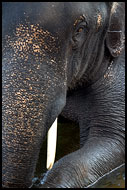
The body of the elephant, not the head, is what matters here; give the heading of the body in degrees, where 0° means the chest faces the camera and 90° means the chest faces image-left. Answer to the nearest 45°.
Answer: approximately 45°
